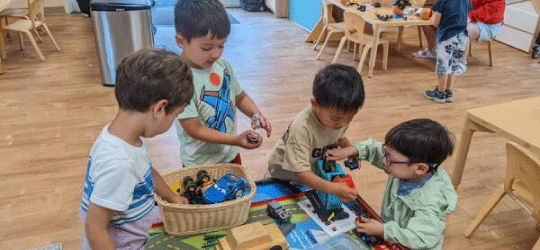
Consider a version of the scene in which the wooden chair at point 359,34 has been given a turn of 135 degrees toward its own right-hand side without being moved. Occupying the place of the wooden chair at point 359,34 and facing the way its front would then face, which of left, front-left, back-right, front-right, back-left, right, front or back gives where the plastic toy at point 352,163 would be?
front

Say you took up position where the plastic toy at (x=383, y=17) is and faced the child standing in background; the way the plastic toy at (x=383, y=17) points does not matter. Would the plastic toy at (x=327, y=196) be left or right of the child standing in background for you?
right

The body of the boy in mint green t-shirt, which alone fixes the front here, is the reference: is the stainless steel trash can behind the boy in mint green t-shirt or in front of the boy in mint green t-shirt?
behind

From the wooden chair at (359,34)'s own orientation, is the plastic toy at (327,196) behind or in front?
behind

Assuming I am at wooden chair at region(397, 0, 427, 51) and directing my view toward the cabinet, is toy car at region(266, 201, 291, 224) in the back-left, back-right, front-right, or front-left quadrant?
back-right

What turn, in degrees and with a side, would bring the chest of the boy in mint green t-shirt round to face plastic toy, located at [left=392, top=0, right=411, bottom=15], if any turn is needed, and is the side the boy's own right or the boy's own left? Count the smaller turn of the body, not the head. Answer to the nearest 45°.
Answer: approximately 90° to the boy's own left

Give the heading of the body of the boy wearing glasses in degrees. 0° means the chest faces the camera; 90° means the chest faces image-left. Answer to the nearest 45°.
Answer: approximately 90°

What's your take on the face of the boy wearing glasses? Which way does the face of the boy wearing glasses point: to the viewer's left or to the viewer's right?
to the viewer's left
